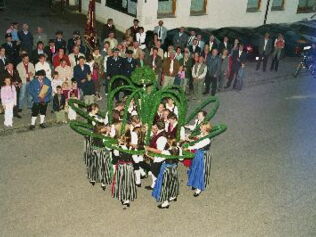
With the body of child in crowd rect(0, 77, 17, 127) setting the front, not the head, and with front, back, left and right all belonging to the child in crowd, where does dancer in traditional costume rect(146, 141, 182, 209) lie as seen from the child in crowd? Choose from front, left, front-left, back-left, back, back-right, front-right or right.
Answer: front-left

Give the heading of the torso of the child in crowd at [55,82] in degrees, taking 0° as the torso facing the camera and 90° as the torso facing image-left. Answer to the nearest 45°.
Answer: approximately 315°

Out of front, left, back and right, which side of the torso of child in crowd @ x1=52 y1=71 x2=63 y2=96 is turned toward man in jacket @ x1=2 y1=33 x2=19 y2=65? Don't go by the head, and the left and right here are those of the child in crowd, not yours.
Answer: back

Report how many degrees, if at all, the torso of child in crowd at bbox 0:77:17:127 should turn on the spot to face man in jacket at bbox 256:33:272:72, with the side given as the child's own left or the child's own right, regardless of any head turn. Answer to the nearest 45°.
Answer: approximately 90° to the child's own left

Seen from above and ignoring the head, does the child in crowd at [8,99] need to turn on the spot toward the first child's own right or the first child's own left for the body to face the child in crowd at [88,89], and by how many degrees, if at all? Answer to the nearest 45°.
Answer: approximately 90° to the first child's own left

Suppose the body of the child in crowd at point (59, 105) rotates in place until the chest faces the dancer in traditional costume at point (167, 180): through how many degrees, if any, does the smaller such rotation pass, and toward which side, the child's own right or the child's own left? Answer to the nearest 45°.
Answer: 0° — they already face them

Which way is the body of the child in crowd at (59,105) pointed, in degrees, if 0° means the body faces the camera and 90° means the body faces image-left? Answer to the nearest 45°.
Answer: approximately 315°

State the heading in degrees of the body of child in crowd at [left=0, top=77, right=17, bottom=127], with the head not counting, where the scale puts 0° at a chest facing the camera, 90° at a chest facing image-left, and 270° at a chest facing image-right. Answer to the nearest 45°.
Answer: approximately 0°
